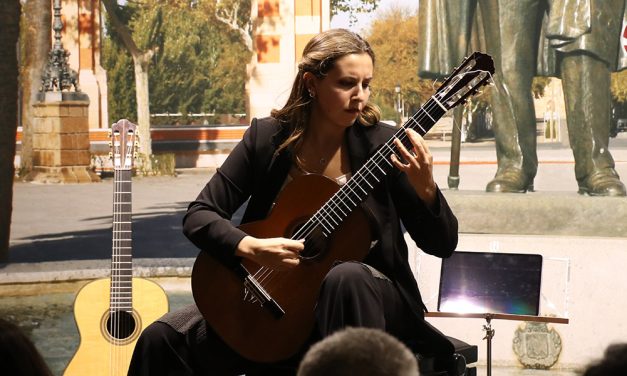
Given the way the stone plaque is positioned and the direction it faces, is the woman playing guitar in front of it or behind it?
in front

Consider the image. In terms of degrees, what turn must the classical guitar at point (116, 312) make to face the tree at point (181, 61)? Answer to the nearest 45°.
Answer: approximately 180°

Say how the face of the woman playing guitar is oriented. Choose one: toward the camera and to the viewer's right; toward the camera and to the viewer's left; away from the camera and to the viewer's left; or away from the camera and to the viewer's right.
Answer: toward the camera and to the viewer's right

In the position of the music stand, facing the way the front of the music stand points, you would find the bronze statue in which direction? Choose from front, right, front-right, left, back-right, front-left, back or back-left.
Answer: back

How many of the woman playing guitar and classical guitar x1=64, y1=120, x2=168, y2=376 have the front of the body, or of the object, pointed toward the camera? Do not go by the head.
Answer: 2

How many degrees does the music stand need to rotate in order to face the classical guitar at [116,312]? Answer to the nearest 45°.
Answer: approximately 90° to its right

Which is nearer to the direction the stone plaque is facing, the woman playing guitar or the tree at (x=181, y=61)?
the woman playing guitar
